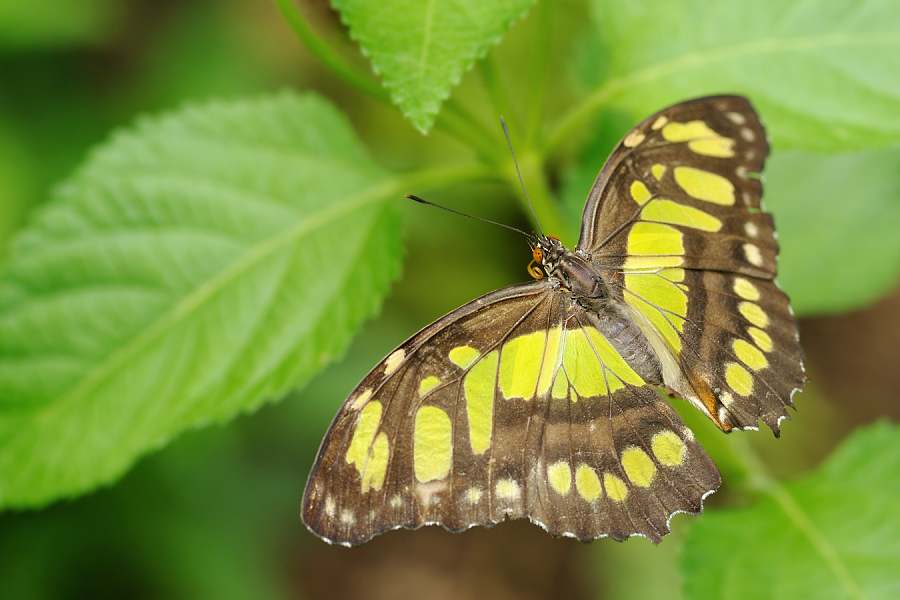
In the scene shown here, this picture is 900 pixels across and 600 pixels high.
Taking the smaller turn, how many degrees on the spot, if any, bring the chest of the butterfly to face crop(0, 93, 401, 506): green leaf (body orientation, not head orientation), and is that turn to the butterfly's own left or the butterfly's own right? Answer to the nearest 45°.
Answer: approximately 45° to the butterfly's own left

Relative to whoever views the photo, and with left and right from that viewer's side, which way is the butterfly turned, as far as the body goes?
facing away from the viewer and to the left of the viewer
